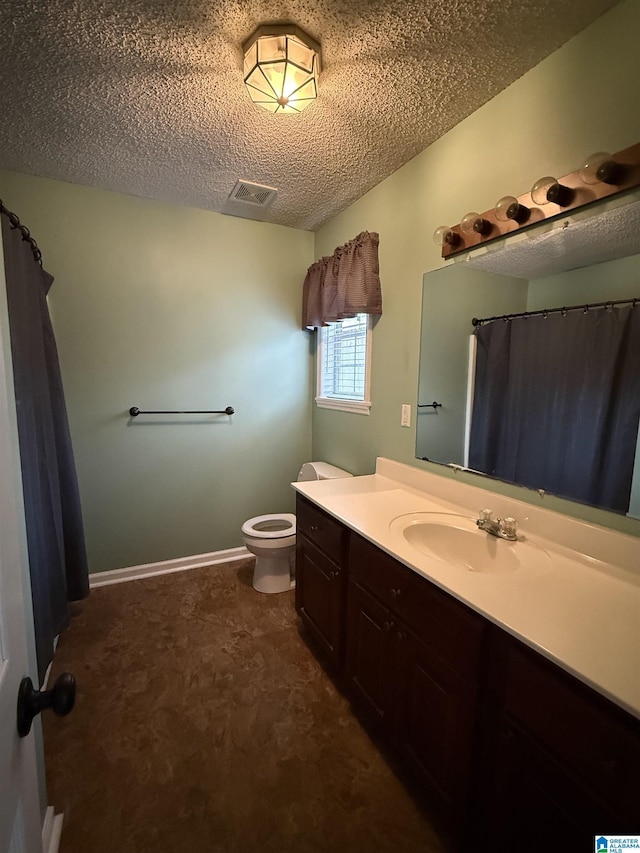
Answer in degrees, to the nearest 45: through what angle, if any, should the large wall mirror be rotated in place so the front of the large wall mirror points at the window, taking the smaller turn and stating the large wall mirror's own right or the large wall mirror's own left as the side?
approximately 90° to the large wall mirror's own right

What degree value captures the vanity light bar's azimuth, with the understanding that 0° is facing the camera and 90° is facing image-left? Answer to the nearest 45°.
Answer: approximately 45°

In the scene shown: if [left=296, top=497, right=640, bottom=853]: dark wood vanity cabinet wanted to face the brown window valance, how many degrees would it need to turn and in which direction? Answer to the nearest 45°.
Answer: approximately 90° to its right

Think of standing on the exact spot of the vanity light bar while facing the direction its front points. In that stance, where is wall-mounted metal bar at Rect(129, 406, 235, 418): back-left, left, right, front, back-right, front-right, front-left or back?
front-right

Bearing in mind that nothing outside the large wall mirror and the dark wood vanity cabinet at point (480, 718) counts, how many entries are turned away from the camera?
0

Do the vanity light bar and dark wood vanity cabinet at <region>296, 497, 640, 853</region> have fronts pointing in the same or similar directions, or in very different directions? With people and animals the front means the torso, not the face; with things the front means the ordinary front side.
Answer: same or similar directions

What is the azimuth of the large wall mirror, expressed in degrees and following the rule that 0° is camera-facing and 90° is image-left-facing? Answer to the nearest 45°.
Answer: approximately 45°

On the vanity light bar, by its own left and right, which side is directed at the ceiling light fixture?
front

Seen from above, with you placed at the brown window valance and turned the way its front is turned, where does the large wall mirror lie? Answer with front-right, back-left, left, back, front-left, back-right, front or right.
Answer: left

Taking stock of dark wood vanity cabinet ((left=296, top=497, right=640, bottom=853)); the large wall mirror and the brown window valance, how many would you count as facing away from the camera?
0

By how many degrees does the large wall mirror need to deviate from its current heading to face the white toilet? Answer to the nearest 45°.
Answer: approximately 45° to its right

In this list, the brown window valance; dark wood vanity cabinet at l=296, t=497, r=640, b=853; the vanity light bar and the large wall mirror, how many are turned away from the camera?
0

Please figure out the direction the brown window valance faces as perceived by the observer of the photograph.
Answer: facing the viewer and to the left of the viewer

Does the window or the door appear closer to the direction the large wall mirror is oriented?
the door
